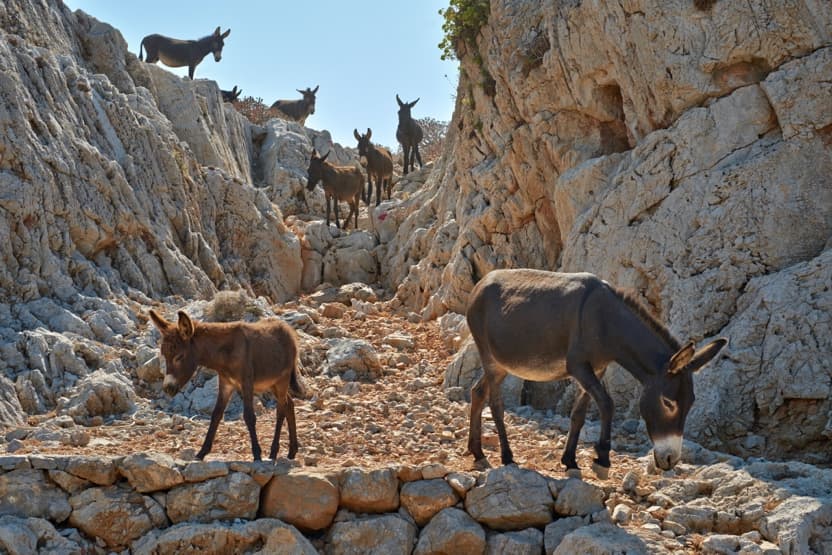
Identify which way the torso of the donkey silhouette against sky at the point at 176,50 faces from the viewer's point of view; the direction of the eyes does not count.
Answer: to the viewer's right

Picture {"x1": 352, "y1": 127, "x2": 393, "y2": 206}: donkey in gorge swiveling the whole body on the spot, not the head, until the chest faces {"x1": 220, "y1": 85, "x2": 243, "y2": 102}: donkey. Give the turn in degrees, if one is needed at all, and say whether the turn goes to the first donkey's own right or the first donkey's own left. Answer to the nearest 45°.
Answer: approximately 90° to the first donkey's own right

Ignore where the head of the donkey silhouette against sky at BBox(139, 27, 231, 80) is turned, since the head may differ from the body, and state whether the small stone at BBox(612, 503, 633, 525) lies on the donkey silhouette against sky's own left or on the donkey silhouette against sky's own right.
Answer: on the donkey silhouette against sky's own right

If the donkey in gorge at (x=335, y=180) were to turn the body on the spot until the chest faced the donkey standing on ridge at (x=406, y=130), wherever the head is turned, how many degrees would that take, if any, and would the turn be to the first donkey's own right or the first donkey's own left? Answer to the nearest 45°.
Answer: approximately 180°

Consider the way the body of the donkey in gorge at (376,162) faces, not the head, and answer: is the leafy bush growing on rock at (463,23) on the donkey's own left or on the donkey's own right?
on the donkey's own left

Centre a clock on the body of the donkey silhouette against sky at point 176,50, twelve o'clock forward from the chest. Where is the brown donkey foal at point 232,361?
The brown donkey foal is roughly at 3 o'clock from the donkey silhouette against sky.

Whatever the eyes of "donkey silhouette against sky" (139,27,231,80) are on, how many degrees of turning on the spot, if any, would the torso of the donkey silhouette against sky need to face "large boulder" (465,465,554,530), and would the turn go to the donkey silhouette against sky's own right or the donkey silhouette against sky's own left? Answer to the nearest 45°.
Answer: approximately 90° to the donkey silhouette against sky's own right

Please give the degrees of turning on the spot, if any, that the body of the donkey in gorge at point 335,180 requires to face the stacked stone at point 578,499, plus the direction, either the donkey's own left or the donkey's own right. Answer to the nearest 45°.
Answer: approximately 45° to the donkey's own left

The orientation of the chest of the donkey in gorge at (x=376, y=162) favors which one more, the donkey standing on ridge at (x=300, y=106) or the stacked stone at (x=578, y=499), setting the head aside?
the stacked stone

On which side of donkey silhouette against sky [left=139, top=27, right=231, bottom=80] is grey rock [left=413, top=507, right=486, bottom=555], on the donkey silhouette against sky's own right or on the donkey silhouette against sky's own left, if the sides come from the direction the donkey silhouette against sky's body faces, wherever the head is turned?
on the donkey silhouette against sky's own right

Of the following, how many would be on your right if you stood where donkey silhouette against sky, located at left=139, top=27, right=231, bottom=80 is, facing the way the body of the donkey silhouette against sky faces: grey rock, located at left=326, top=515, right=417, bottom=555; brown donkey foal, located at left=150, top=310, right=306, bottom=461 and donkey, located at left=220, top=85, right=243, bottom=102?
2
